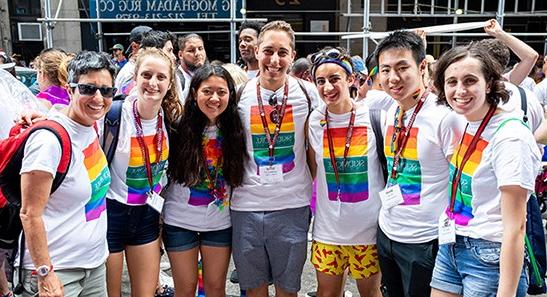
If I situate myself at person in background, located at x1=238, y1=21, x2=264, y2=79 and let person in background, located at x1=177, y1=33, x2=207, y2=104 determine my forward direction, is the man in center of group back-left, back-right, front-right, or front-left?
back-left

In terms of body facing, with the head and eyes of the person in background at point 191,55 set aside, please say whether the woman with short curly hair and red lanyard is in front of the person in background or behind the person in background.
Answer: in front

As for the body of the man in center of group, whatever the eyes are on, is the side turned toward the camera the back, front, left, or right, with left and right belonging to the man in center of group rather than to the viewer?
front

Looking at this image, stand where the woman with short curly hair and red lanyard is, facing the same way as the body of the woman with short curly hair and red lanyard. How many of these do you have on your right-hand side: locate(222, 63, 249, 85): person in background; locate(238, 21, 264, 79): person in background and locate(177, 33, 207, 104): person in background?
3

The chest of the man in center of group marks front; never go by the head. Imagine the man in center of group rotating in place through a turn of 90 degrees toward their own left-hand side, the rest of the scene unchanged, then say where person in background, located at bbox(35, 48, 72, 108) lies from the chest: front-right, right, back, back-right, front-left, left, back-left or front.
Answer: back-left

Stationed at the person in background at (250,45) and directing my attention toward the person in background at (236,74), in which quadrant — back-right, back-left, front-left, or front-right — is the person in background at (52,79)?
front-right

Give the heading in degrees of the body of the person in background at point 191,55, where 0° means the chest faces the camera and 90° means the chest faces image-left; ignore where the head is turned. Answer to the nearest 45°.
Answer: approximately 315°

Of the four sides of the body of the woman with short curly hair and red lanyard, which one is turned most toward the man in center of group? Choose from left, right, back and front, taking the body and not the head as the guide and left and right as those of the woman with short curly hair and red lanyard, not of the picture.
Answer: right

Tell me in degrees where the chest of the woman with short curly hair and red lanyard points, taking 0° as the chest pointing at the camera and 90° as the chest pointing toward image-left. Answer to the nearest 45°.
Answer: approximately 45°

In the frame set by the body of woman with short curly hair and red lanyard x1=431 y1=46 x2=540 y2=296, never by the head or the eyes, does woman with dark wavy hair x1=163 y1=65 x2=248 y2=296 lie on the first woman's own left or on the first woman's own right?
on the first woman's own right

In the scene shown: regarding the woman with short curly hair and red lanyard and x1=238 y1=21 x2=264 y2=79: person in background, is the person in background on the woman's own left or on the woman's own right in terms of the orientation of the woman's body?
on the woman's own right

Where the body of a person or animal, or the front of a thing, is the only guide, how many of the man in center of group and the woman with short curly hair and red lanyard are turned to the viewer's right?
0

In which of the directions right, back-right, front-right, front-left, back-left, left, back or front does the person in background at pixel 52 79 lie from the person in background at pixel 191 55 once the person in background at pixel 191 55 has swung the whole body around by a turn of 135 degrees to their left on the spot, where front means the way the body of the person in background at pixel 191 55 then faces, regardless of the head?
back-left
